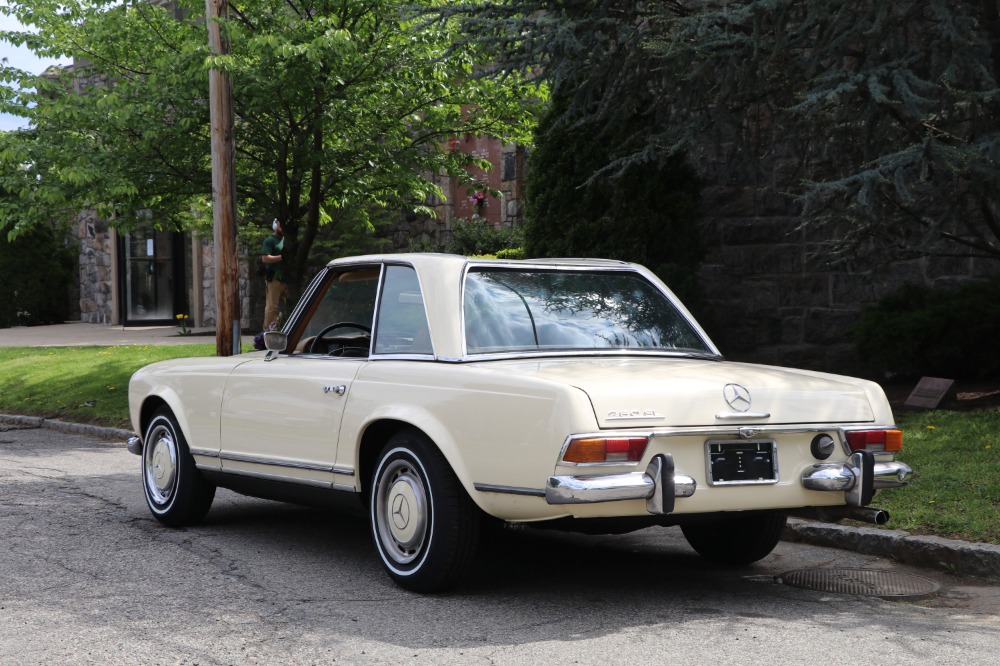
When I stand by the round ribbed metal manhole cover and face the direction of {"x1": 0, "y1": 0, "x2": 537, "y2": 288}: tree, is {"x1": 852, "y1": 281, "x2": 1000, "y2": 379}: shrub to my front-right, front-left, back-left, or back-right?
front-right

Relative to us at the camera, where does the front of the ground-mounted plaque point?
facing the viewer and to the left of the viewer

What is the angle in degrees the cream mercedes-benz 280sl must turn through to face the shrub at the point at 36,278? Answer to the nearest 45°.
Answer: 0° — it already faces it

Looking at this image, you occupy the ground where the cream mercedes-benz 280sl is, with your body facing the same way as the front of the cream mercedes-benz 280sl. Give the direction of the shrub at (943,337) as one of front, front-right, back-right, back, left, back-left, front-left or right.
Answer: right

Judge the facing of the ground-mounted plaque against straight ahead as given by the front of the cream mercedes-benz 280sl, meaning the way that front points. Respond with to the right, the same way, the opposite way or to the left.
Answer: to the left

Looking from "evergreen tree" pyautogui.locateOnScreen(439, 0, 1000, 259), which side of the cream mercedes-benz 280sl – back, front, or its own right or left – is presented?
right

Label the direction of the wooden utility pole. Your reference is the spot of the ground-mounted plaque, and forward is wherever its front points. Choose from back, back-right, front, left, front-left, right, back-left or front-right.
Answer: front-right

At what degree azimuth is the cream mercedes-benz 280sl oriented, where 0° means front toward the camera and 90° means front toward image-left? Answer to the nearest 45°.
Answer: approximately 135°

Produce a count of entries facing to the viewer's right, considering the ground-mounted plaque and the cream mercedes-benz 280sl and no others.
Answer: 0

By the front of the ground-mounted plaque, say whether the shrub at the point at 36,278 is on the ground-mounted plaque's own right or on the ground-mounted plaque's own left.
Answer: on the ground-mounted plaque's own right

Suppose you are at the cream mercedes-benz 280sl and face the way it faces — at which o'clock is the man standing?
The man standing is roughly at 1 o'clock from the cream mercedes-benz 280sl.

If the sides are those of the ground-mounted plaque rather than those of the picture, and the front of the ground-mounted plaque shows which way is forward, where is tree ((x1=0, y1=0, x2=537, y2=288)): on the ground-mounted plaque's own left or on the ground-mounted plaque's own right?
on the ground-mounted plaque's own right
